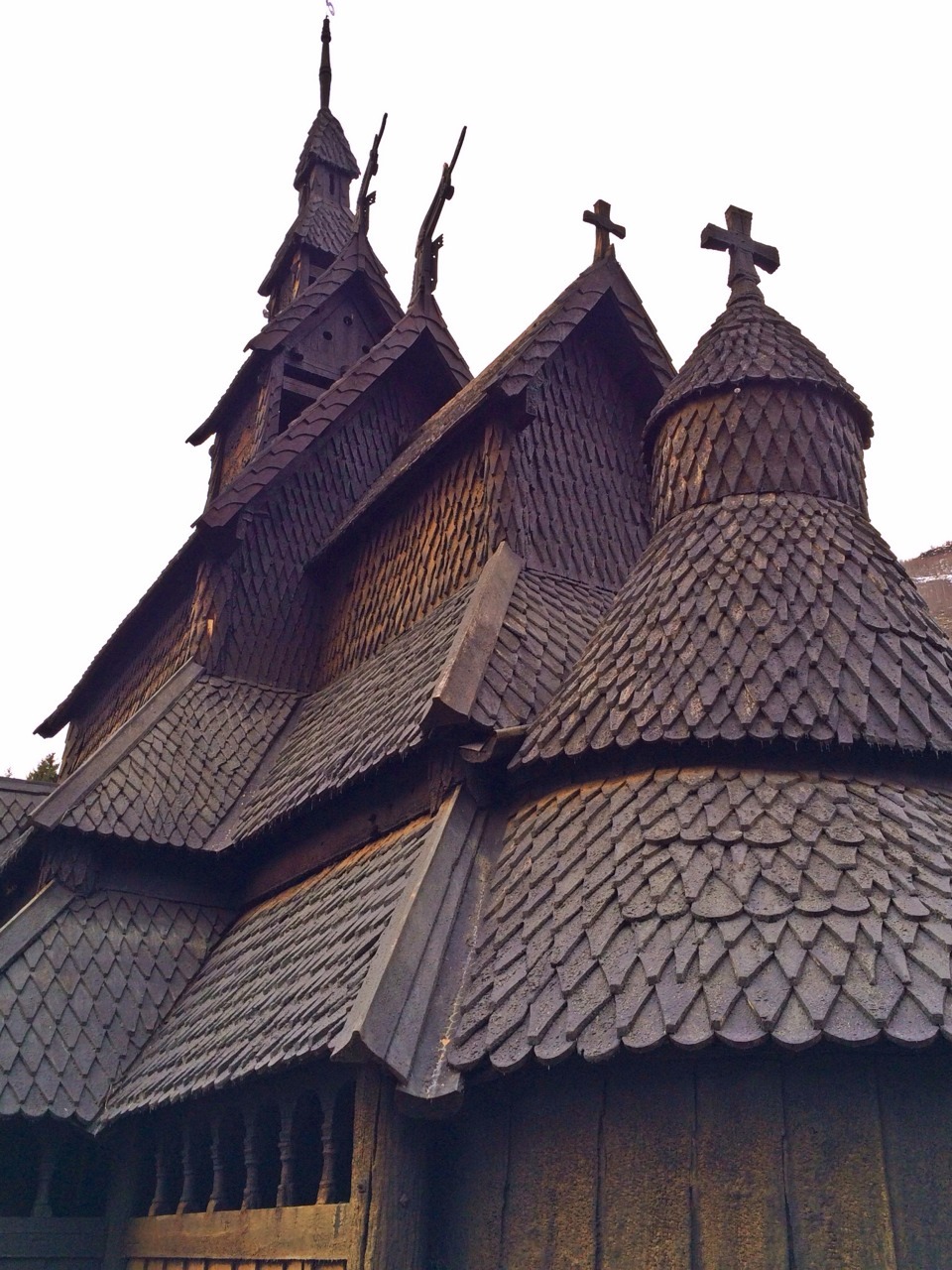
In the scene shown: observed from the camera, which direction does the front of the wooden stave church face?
facing away from the viewer and to the left of the viewer
